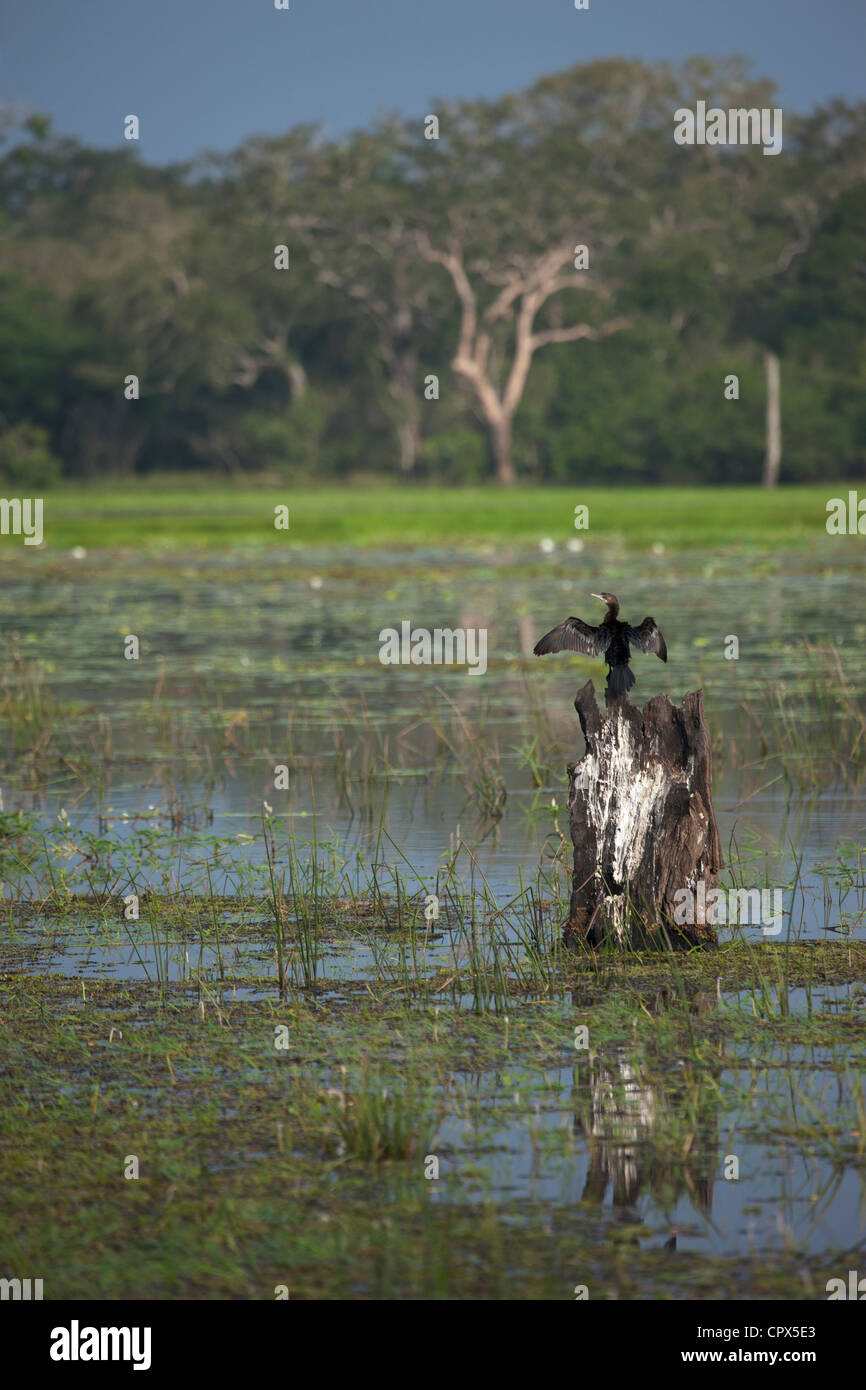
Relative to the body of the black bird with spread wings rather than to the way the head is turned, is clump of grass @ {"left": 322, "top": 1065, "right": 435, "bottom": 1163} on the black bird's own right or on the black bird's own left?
on the black bird's own left

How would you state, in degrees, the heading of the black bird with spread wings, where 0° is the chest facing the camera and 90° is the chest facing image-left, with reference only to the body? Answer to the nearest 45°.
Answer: approximately 135°
